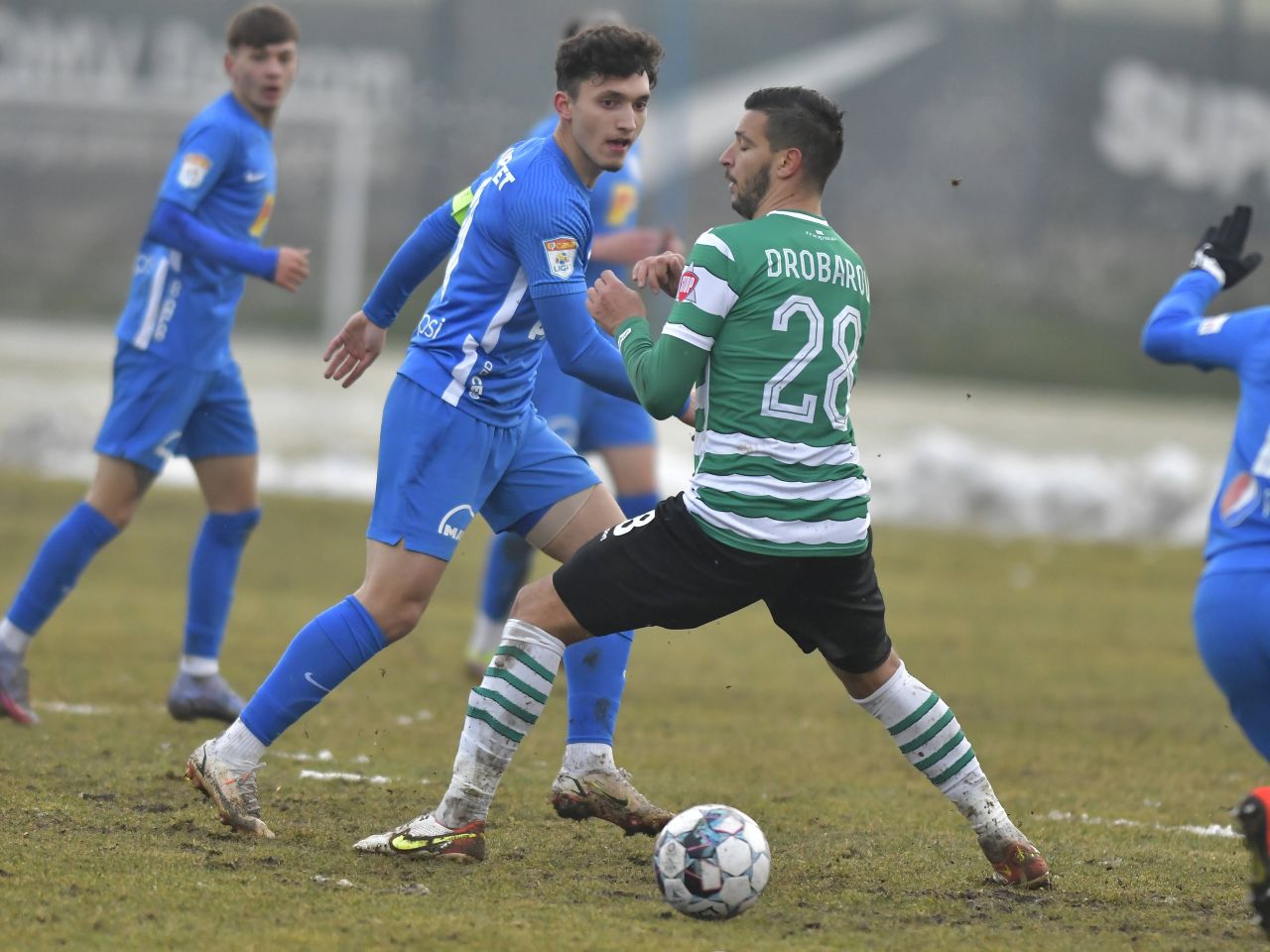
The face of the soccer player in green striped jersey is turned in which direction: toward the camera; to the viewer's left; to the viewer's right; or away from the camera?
to the viewer's left

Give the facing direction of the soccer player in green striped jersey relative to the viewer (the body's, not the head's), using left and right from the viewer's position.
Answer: facing away from the viewer and to the left of the viewer

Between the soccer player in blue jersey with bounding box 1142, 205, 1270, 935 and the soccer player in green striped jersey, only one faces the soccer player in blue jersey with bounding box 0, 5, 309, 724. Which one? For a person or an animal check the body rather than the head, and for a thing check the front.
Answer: the soccer player in green striped jersey

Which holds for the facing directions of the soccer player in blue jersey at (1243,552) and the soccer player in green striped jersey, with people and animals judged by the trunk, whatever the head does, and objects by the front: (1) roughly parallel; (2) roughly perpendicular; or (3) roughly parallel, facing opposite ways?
roughly perpendicular
